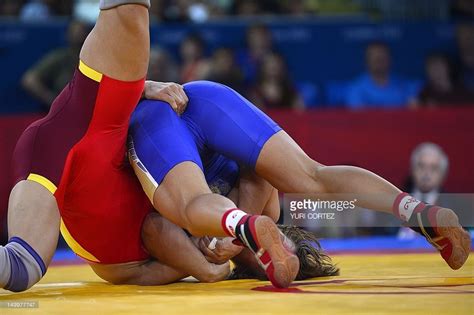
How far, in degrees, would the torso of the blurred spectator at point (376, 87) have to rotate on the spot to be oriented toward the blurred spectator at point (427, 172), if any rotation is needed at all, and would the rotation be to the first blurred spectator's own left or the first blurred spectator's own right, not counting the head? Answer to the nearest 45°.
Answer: approximately 45° to the first blurred spectator's own left

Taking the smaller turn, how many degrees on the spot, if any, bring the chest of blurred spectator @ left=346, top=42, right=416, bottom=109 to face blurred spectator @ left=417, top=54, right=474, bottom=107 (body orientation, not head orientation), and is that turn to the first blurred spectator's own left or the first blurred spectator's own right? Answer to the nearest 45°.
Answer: approximately 90° to the first blurred spectator's own left

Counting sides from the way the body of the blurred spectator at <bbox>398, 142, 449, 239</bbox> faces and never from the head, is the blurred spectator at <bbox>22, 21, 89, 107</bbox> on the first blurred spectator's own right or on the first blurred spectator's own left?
on the first blurred spectator's own right

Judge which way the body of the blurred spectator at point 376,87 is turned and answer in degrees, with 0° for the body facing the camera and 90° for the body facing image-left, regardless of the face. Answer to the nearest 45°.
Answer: approximately 0°

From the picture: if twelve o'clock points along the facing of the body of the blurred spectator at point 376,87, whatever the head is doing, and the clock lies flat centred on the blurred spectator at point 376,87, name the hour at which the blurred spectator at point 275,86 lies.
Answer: the blurred spectator at point 275,86 is roughly at 2 o'clock from the blurred spectator at point 376,87.

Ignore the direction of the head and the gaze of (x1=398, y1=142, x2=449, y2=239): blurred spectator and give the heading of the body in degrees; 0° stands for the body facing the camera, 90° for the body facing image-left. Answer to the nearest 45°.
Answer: approximately 0°

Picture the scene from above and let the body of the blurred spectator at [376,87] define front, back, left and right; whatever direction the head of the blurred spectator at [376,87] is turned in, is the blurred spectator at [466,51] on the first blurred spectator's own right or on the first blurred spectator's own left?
on the first blurred spectator's own left

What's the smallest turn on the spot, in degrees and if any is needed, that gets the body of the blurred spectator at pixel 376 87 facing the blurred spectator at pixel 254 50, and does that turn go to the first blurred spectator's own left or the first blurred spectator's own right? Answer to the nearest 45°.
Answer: approximately 90° to the first blurred spectator's own right

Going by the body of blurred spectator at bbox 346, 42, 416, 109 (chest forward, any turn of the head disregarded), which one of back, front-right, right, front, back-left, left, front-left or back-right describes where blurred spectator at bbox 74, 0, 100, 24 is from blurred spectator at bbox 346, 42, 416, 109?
right
